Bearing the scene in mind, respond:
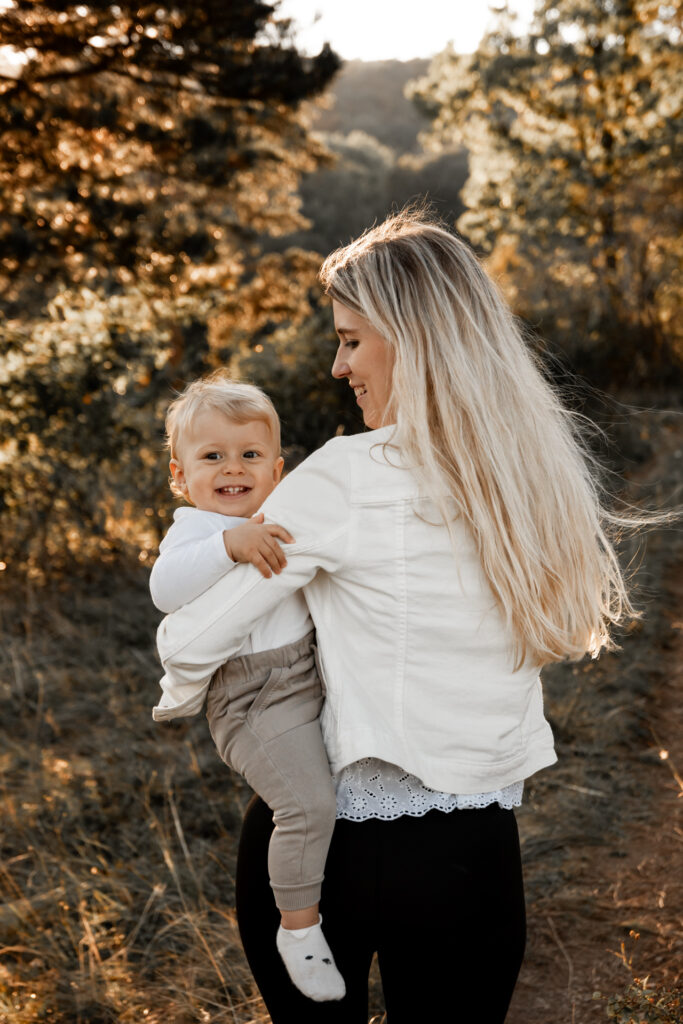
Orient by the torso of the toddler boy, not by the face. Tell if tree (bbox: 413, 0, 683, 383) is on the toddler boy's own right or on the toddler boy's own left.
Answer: on the toddler boy's own left

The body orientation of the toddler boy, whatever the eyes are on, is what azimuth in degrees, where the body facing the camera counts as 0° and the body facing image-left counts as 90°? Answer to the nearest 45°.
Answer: approximately 315°

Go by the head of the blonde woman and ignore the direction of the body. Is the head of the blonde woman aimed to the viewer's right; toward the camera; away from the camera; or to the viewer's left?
to the viewer's left
